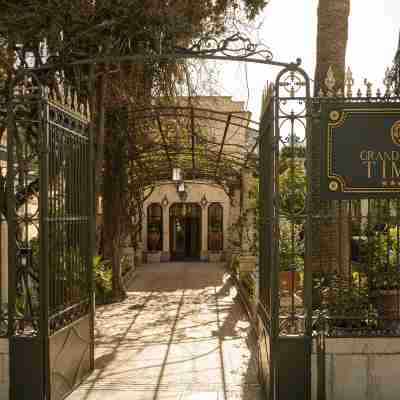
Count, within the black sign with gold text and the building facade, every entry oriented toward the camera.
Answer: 2

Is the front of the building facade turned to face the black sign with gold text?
yes

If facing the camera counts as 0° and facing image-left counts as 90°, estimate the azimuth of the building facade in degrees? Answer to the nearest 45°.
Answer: approximately 0°

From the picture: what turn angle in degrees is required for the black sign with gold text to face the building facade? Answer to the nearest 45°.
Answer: approximately 180°

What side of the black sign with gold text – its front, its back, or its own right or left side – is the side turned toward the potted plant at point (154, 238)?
back

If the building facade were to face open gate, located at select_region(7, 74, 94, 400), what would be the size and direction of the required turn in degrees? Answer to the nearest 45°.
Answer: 0° — it already faces it

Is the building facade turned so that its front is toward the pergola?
yes
